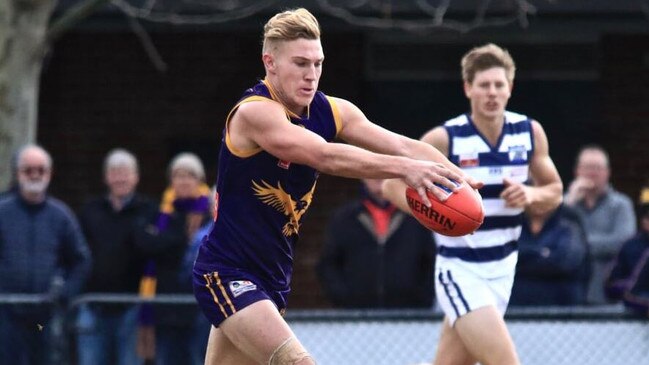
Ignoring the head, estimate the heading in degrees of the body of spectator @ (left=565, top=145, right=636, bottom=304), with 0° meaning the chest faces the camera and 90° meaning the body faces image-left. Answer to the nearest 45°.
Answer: approximately 45°

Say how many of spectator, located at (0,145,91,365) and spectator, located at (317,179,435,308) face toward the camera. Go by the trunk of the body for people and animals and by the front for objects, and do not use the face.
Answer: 2

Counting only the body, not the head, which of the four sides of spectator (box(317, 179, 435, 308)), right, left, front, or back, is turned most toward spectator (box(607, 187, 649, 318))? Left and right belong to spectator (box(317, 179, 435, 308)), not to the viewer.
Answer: left

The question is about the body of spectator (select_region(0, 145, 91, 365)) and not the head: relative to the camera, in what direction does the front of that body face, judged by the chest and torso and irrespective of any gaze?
toward the camera

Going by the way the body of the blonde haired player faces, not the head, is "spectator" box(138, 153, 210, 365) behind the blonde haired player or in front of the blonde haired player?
behind

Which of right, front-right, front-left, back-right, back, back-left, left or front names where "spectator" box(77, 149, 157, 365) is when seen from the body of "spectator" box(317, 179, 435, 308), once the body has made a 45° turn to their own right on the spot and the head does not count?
front-right

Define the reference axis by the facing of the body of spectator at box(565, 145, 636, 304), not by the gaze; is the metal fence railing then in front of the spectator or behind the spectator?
in front

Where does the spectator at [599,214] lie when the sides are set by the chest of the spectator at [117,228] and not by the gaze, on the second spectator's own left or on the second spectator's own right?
on the second spectator's own left

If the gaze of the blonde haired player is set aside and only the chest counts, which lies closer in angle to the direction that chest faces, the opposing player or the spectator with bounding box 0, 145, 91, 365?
the opposing player

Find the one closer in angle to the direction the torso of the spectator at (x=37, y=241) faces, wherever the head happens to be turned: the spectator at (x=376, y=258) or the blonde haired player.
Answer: the blonde haired player
